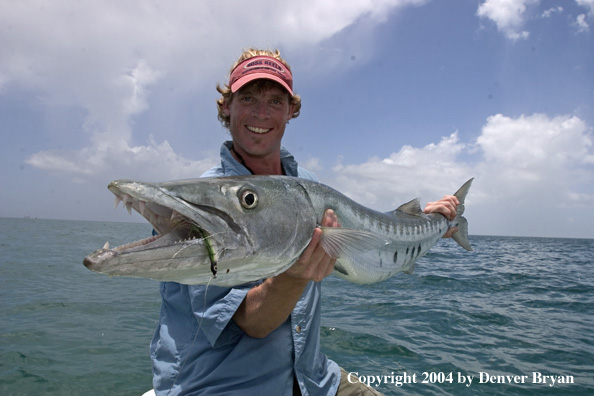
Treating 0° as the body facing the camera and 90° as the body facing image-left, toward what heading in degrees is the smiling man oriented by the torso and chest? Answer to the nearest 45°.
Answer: approximately 315°
